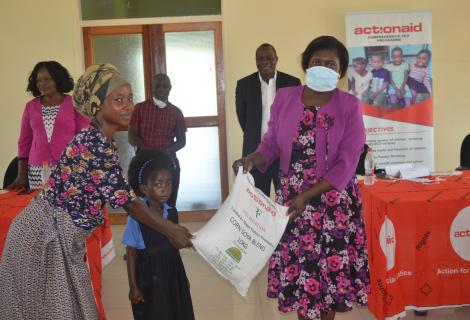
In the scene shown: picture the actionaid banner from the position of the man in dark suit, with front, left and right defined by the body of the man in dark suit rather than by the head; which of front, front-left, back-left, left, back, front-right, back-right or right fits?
back-left

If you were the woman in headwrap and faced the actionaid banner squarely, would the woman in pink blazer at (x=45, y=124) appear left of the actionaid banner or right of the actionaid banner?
left

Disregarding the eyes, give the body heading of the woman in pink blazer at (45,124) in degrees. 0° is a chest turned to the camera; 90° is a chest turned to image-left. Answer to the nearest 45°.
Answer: approximately 0°

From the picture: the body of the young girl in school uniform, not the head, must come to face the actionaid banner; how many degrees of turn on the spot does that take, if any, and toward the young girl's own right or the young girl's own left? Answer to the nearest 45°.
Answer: approximately 90° to the young girl's own left

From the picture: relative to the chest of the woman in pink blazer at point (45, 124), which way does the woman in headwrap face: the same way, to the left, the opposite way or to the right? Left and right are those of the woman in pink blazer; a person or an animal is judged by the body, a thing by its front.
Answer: to the left

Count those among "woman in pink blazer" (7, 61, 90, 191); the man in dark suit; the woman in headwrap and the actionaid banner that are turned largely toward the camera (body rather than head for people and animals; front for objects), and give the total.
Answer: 3

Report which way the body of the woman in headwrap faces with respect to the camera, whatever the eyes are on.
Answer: to the viewer's right

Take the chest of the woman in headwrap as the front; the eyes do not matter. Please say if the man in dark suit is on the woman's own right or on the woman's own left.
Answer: on the woman's own left
